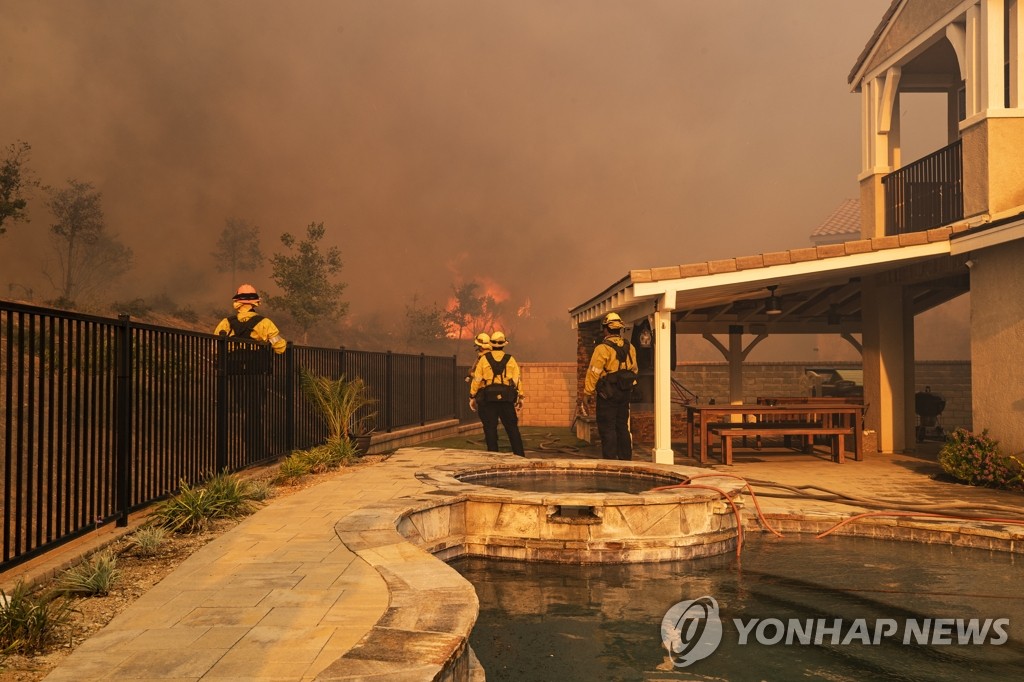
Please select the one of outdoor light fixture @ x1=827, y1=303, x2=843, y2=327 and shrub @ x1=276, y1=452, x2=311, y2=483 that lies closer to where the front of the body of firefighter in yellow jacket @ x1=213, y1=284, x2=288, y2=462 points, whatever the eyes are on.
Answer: the outdoor light fixture

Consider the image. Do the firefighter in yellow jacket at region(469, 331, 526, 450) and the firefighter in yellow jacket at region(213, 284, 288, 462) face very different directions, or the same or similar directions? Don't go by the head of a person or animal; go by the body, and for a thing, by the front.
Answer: same or similar directions

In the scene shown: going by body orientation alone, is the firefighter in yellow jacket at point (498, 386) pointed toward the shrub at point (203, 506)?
no

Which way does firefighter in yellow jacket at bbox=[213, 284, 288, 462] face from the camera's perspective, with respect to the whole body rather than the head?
away from the camera

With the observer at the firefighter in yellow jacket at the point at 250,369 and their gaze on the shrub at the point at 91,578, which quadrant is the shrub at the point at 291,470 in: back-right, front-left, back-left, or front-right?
front-left

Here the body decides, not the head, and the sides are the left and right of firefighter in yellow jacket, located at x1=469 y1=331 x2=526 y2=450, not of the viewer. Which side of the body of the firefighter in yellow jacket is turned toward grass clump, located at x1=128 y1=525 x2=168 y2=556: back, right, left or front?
back

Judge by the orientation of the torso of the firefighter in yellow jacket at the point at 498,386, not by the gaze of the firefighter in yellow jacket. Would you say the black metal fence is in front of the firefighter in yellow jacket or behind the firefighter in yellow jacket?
behind

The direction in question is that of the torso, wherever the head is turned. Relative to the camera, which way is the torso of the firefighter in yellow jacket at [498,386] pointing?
away from the camera

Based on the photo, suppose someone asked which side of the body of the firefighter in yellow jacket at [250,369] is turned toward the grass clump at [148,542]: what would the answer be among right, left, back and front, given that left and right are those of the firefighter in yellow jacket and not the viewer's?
back

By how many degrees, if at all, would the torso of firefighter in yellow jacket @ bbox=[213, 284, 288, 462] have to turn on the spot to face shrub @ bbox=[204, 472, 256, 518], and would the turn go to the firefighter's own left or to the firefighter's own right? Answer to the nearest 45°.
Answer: approximately 180°

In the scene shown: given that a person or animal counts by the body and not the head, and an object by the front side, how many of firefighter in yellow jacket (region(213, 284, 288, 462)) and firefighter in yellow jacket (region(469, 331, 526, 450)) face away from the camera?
2

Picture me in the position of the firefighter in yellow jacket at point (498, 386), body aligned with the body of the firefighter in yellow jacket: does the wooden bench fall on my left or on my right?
on my right

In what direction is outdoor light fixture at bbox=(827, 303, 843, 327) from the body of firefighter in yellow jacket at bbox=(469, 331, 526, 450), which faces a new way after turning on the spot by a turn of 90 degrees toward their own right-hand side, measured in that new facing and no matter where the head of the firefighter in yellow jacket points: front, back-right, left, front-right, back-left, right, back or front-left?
front-left

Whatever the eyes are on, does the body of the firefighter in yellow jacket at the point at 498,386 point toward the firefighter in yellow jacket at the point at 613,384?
no

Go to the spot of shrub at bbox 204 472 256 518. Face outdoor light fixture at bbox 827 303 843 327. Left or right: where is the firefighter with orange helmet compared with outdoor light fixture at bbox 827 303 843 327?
left
